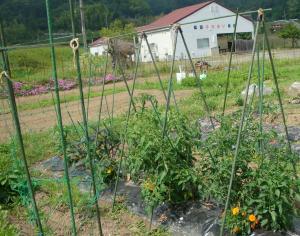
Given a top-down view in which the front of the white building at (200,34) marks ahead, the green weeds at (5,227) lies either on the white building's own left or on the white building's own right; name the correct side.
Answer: on the white building's own right

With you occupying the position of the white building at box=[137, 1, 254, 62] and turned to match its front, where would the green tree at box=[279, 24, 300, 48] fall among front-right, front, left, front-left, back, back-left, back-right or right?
front-left

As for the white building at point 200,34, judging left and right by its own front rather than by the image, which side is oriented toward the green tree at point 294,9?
left

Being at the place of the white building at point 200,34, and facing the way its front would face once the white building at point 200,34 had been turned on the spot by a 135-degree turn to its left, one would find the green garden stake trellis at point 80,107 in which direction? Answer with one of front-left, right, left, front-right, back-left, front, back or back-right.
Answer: back

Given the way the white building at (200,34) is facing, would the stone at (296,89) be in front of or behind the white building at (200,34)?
in front

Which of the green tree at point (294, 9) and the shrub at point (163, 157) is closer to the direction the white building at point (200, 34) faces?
the shrub

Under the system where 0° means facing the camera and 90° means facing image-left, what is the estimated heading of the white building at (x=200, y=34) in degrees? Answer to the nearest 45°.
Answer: approximately 315°

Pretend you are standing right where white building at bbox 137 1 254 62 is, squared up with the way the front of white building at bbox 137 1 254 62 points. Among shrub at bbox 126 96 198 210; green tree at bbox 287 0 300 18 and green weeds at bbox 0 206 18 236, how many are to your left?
1

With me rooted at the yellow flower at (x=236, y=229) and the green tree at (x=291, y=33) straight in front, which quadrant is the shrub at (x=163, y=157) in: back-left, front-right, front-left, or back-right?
front-left

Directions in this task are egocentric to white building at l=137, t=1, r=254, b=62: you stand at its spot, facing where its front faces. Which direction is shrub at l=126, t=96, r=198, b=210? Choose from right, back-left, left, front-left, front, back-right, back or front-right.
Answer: front-right

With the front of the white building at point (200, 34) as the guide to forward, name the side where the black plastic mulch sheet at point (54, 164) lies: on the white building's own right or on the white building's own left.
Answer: on the white building's own right

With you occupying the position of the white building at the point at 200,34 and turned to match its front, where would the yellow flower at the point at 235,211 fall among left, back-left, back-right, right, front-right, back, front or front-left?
front-right
